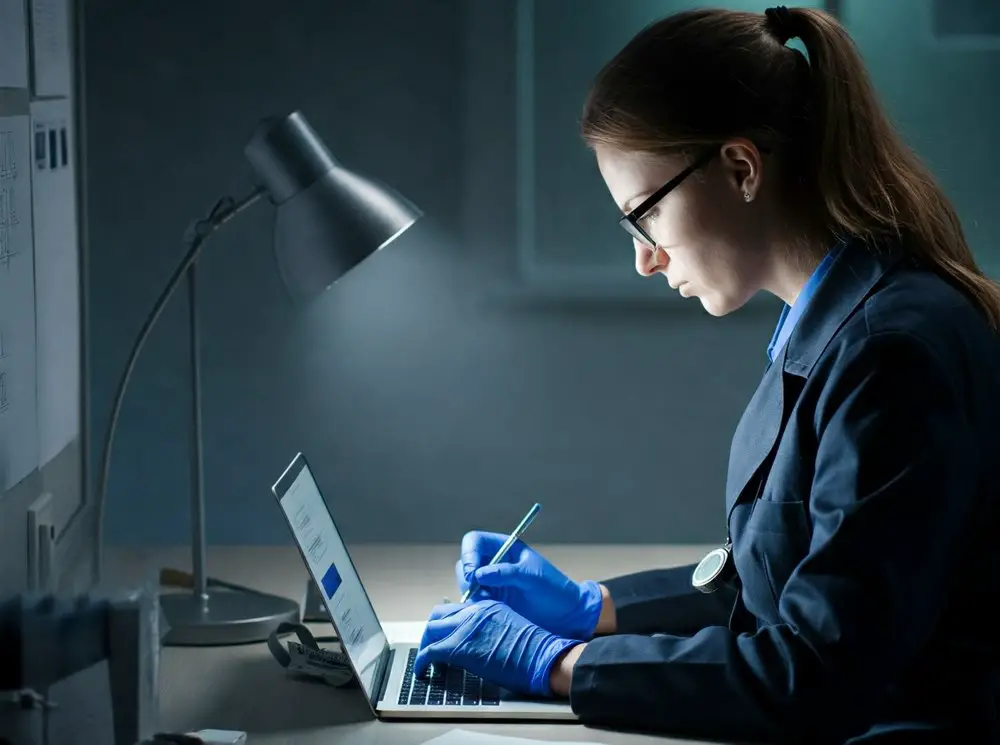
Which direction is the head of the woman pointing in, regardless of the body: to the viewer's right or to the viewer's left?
to the viewer's left

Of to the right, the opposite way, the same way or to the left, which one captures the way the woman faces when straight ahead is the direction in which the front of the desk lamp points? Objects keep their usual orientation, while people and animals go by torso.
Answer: the opposite way

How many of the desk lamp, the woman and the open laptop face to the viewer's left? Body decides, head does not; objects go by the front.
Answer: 1

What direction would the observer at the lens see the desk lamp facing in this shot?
facing to the right of the viewer

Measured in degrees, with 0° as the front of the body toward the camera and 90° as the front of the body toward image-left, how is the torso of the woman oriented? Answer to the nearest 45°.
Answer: approximately 90°

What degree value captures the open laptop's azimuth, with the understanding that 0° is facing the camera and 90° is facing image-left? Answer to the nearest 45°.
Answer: approximately 270°
